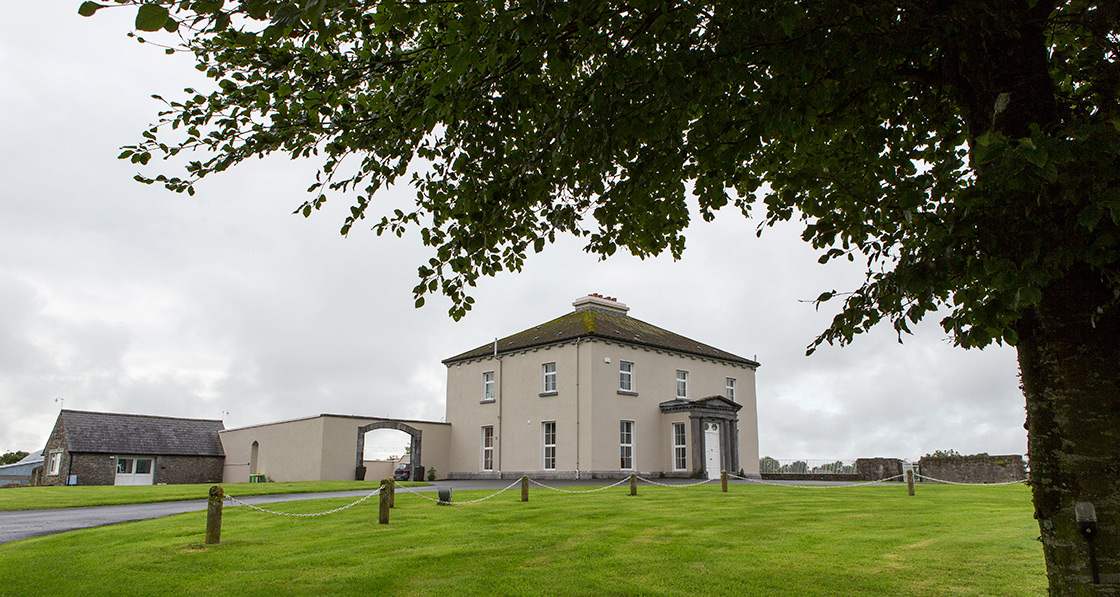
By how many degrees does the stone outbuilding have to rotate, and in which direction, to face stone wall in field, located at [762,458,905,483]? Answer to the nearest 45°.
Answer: approximately 45° to its left

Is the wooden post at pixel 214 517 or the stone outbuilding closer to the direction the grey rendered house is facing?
the wooden post

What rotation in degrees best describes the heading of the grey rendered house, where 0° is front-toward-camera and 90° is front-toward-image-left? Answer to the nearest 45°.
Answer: approximately 315°

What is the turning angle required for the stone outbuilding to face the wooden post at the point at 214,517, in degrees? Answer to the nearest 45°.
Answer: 0° — it already faces it

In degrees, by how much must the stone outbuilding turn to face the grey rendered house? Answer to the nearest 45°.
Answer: approximately 45° to its left

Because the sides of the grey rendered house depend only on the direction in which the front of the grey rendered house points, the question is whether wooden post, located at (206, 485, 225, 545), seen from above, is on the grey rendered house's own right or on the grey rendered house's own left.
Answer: on the grey rendered house's own right
